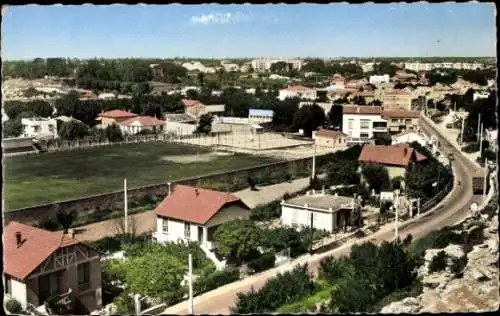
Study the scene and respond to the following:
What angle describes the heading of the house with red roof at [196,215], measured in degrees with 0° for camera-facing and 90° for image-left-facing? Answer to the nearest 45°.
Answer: approximately 315°

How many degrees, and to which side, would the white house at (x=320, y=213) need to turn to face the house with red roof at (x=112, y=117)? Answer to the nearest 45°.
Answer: approximately 180°

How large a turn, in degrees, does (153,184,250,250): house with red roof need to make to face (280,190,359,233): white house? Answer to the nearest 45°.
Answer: approximately 90° to its left

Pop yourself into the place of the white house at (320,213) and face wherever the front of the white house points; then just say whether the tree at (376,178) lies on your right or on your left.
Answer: on your left

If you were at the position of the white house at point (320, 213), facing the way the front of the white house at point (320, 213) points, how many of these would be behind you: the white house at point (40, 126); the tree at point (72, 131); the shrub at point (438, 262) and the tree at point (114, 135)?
3

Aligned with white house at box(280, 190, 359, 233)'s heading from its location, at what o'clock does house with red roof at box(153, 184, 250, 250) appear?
The house with red roof is roughly at 3 o'clock from the white house.

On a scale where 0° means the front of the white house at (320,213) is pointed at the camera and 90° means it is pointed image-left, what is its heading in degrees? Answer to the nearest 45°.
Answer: approximately 315°

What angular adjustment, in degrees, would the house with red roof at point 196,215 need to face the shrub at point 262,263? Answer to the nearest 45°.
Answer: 0° — it already faces it

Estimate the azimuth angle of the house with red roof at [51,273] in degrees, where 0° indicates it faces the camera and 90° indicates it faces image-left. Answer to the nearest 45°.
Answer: approximately 315°

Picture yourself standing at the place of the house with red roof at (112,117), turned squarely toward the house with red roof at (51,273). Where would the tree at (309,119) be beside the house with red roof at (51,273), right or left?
left

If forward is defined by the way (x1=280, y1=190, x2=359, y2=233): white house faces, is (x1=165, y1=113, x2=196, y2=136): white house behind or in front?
behind

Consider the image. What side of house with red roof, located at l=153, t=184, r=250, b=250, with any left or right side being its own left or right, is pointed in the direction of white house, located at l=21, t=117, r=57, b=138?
back

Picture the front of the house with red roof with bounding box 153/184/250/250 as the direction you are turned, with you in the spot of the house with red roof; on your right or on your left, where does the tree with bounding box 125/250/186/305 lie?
on your right
